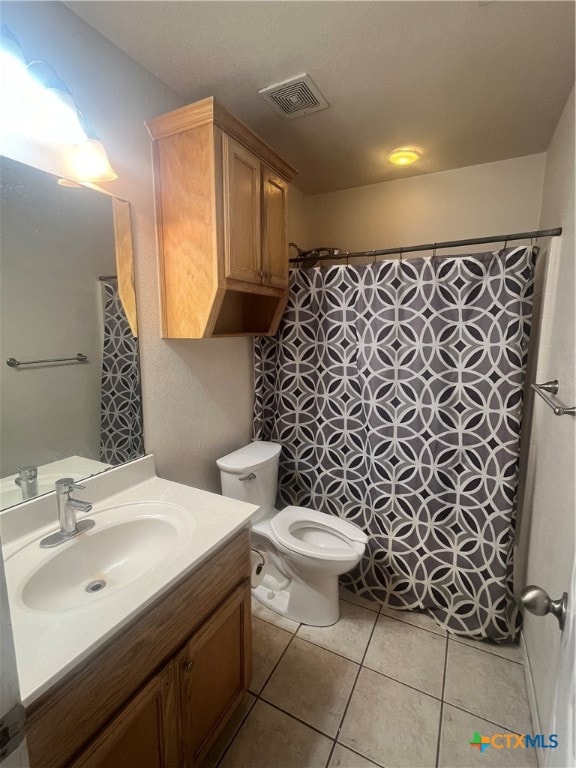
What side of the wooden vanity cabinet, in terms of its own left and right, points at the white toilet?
left

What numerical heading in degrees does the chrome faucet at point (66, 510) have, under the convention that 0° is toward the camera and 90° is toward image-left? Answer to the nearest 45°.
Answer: approximately 315°

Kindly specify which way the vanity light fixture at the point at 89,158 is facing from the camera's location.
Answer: facing the viewer and to the right of the viewer

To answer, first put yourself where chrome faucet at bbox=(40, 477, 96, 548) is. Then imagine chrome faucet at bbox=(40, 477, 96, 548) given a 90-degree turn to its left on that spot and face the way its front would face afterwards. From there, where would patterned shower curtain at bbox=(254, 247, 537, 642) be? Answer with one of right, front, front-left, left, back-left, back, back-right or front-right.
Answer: front-right

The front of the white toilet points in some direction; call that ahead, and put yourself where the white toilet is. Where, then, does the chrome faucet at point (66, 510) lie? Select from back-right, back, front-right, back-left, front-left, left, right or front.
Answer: right

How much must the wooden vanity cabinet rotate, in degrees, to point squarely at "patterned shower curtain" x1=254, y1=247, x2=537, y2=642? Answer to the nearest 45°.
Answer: approximately 45° to its left

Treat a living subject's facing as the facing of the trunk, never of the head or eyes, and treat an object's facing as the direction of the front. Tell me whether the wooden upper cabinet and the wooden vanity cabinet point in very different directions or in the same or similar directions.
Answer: same or similar directions

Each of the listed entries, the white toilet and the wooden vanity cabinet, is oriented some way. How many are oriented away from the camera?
0

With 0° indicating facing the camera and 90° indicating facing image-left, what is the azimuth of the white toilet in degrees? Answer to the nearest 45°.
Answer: approximately 315°

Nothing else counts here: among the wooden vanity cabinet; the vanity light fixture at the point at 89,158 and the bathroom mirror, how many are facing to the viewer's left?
0

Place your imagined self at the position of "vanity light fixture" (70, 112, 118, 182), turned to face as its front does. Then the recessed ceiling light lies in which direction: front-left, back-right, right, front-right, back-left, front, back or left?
front-left

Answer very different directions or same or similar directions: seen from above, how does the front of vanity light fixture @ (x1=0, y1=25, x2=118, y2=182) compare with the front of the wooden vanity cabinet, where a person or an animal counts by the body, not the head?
same or similar directions
